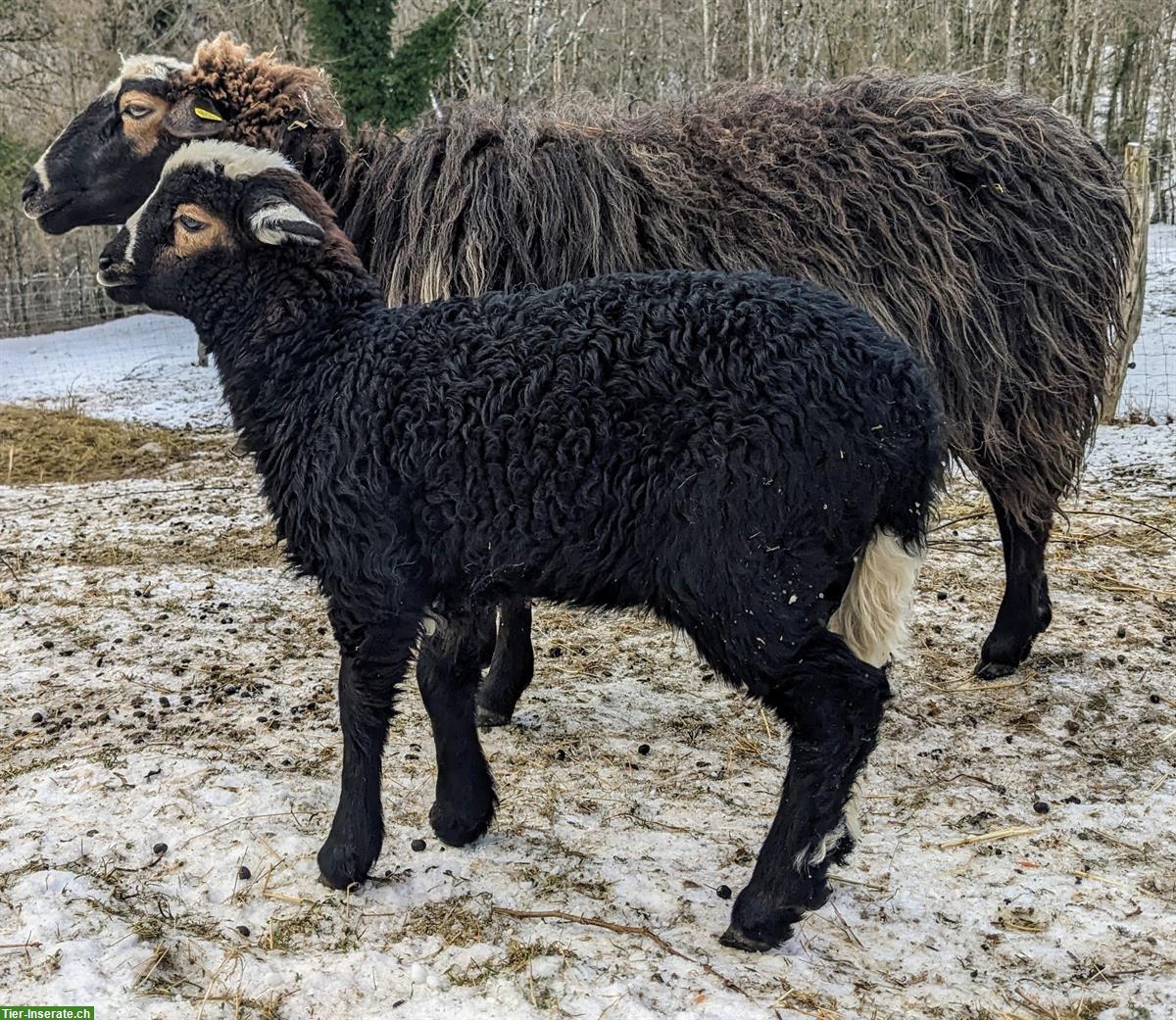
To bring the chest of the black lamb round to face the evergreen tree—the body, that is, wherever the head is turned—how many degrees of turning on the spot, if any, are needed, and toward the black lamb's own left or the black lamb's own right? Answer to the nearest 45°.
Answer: approximately 90° to the black lamb's own right

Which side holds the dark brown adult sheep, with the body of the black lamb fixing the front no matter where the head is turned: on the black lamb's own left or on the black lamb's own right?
on the black lamb's own right

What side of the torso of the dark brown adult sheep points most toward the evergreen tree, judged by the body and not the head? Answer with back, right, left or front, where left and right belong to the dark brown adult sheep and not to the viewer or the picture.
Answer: right

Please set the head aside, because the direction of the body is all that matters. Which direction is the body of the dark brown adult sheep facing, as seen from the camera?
to the viewer's left

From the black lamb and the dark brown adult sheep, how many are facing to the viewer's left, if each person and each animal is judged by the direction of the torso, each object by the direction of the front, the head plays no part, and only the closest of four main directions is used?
2

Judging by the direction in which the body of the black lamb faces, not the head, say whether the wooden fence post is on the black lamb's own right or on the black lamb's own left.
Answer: on the black lamb's own right

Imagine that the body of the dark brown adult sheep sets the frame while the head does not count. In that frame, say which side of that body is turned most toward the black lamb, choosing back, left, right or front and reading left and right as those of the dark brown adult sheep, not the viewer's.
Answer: left

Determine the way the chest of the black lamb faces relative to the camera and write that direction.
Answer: to the viewer's left
